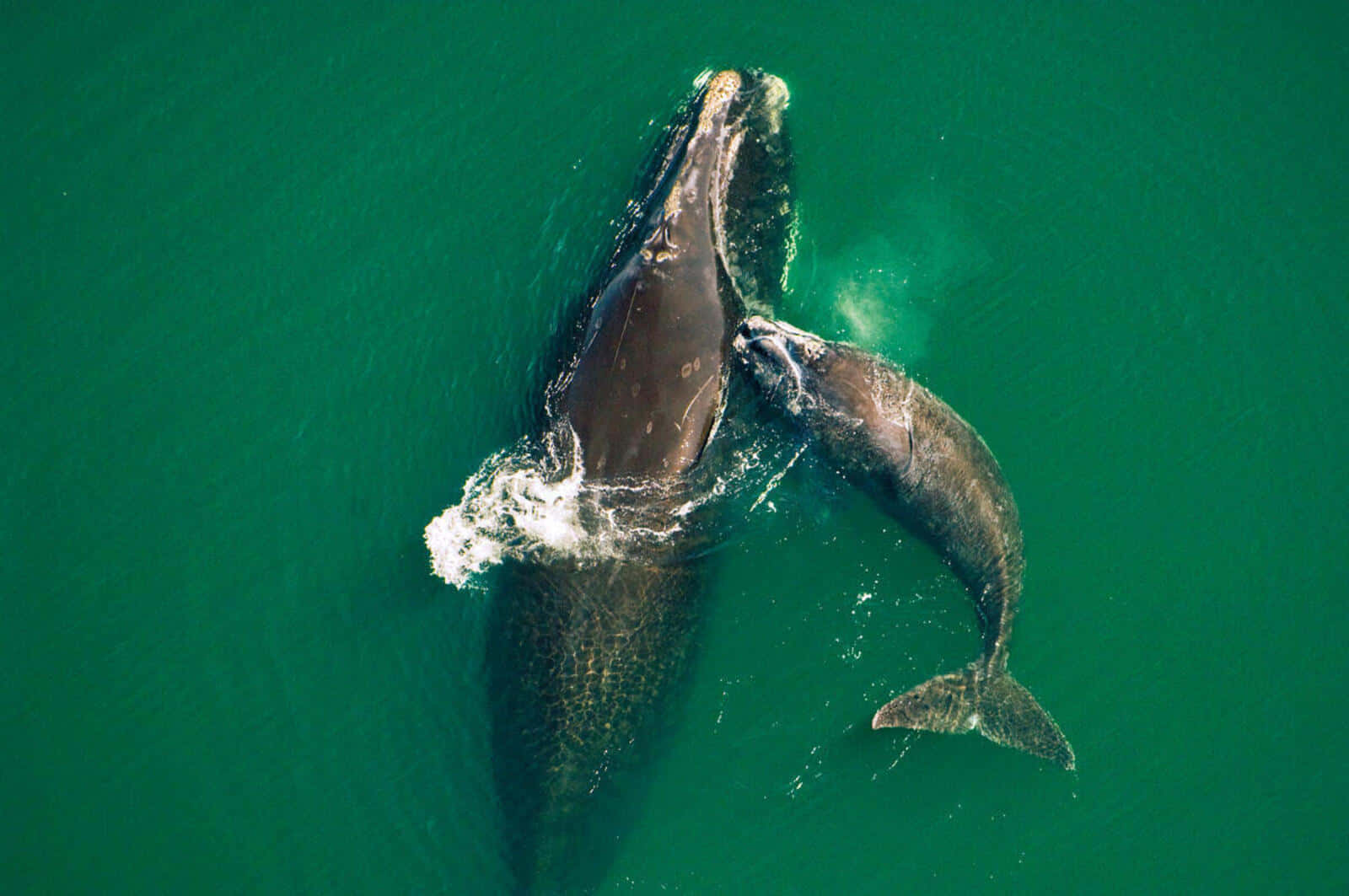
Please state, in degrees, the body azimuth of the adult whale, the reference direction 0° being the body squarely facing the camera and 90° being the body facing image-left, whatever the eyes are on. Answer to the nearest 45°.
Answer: approximately 180°

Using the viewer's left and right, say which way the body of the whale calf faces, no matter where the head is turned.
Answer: facing away from the viewer and to the left of the viewer

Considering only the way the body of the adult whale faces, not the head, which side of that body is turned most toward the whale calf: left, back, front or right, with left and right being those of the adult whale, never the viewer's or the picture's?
right
